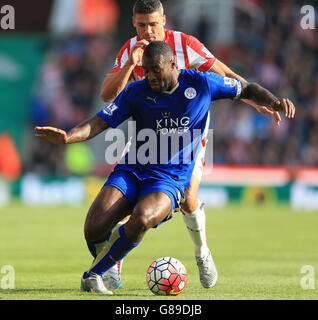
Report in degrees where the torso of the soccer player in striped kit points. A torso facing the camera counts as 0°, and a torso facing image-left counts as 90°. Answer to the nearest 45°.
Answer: approximately 0°
